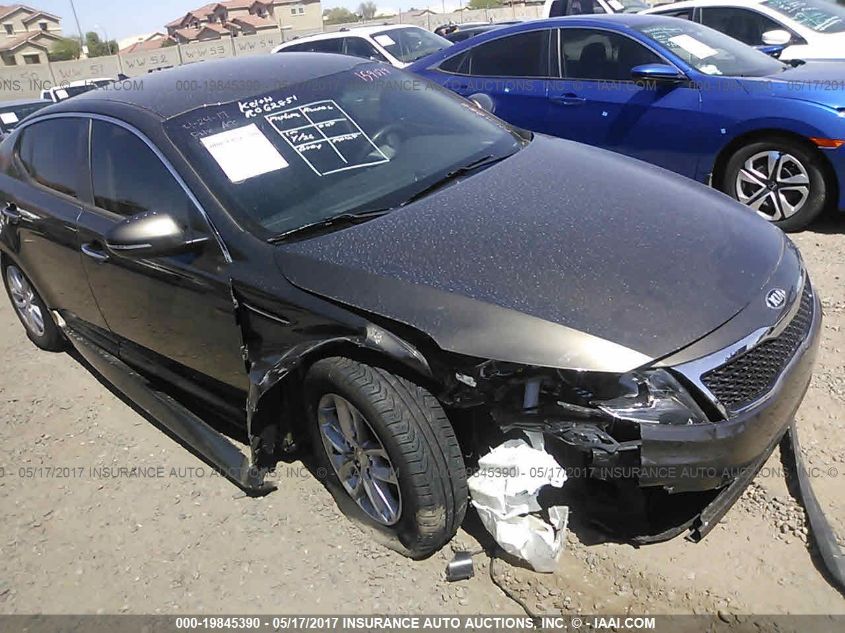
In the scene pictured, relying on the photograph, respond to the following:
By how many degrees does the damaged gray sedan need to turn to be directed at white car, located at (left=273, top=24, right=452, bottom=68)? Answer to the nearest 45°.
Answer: approximately 135° to its left

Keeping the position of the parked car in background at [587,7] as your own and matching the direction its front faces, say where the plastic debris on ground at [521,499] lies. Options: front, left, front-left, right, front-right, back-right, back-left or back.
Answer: front-right

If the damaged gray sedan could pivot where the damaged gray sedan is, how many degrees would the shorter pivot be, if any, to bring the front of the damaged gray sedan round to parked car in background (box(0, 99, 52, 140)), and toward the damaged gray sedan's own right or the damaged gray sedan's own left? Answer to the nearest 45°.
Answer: approximately 180°

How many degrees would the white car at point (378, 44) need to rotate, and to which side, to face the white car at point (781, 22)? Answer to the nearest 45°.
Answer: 0° — it already faces it

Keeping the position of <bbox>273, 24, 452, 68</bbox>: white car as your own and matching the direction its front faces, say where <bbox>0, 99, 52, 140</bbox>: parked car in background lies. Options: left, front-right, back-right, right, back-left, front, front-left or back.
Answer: back-right

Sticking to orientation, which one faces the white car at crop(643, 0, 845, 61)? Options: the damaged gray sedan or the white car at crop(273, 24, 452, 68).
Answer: the white car at crop(273, 24, 452, 68)

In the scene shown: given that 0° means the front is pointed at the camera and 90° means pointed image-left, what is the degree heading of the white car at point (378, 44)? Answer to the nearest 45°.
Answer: approximately 315°

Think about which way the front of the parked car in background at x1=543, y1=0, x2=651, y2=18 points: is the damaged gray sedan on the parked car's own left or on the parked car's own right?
on the parked car's own right

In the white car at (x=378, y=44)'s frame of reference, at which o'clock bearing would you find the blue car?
The blue car is roughly at 1 o'clock from the white car.

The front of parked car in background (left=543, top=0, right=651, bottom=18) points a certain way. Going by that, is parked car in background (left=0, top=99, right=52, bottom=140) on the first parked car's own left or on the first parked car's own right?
on the first parked car's own right

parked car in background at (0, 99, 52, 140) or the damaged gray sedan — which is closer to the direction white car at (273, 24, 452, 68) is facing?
the damaged gray sedan
